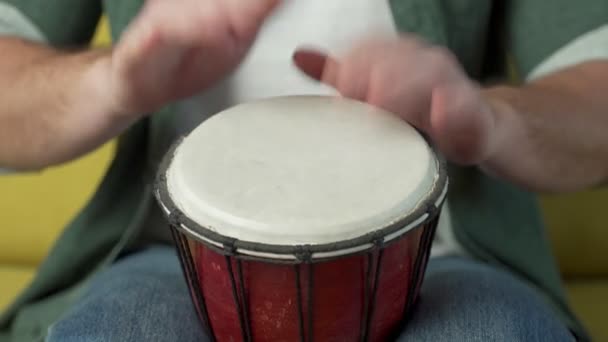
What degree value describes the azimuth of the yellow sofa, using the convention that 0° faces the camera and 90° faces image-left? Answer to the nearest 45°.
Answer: approximately 0°
